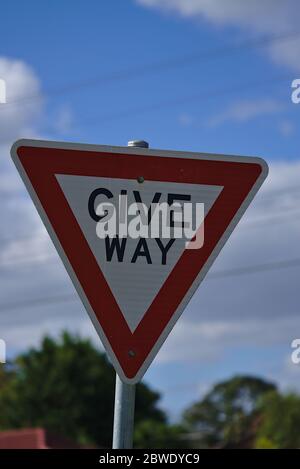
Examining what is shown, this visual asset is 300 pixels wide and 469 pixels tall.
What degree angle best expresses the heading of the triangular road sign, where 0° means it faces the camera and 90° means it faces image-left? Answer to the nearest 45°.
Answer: approximately 0°
